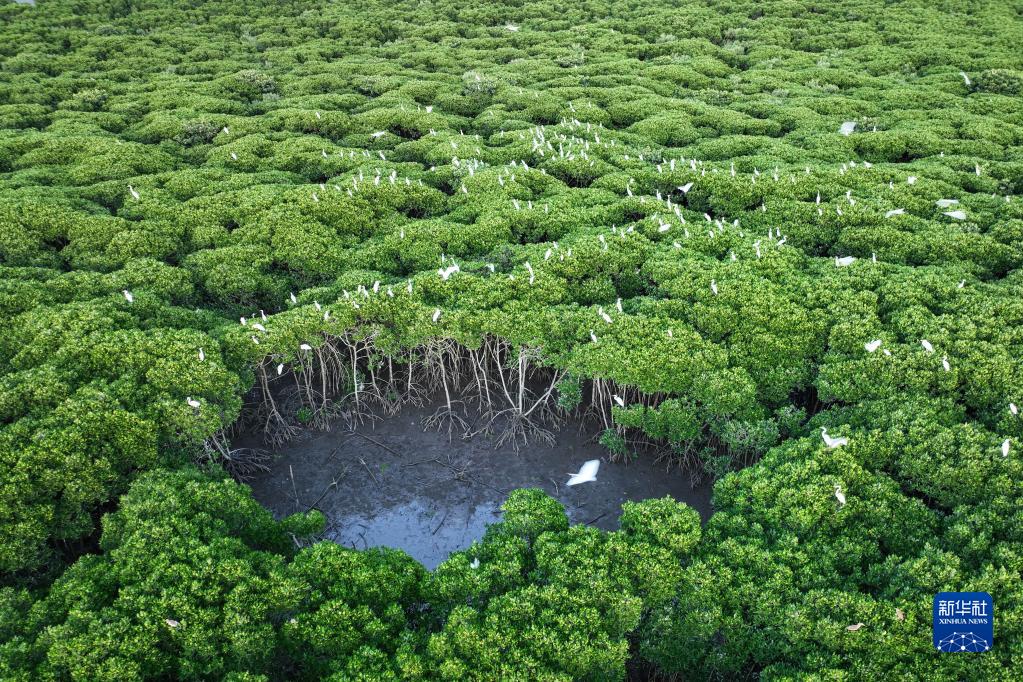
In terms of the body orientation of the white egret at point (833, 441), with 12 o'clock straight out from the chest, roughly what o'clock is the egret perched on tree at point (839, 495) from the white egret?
The egret perched on tree is roughly at 9 o'clock from the white egret.

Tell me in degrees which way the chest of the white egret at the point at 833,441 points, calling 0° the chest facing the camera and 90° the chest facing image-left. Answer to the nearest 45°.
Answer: approximately 90°
